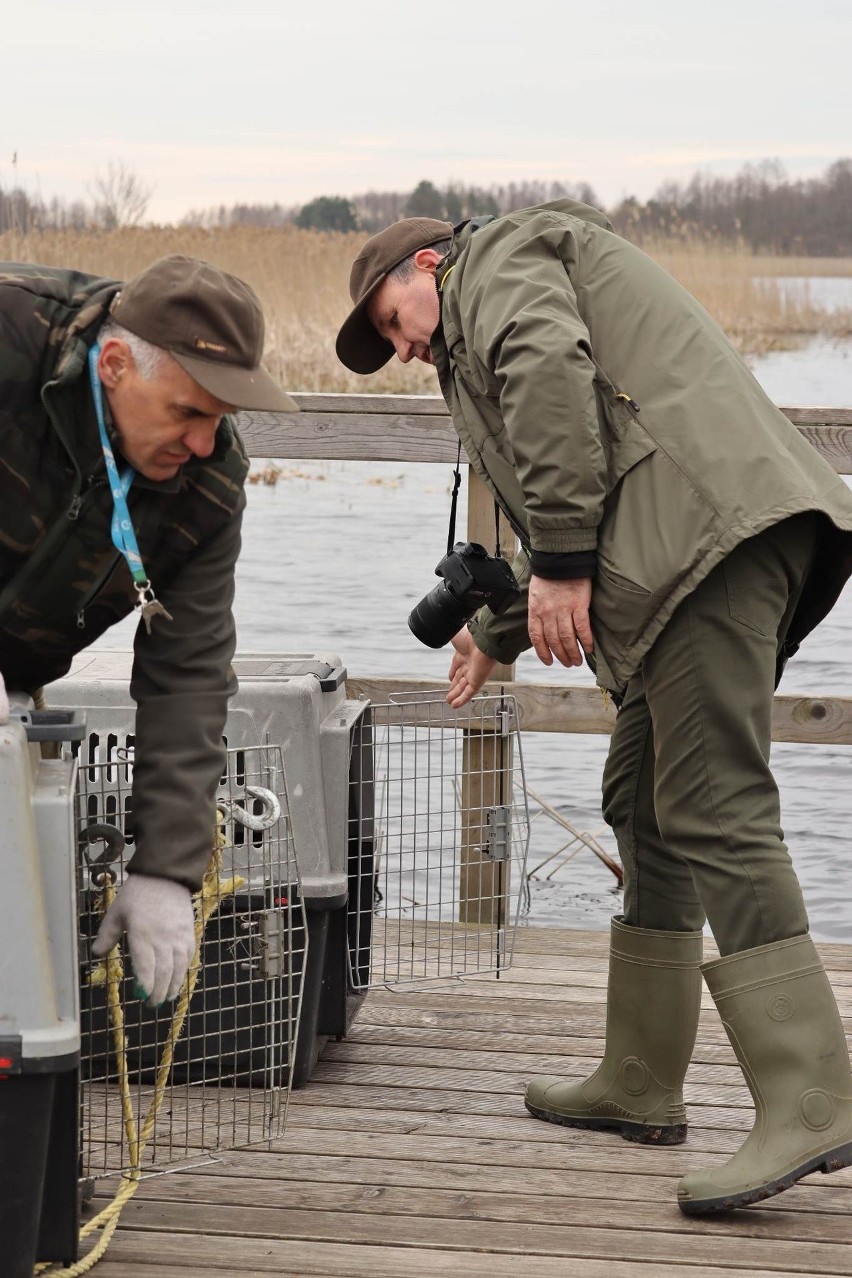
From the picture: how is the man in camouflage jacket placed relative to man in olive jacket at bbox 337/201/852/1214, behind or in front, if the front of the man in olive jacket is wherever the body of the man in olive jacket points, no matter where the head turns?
in front

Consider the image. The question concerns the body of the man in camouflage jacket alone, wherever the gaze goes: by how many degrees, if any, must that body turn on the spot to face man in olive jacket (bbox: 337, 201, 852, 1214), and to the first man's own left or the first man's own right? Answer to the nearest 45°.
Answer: approximately 45° to the first man's own left

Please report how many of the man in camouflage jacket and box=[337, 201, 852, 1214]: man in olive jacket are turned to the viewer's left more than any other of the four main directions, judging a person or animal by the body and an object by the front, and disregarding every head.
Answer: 1

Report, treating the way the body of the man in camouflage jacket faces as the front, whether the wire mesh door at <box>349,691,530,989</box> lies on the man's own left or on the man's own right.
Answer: on the man's own left

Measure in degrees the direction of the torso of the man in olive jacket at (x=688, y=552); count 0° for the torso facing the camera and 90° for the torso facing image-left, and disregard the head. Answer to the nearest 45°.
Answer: approximately 90°

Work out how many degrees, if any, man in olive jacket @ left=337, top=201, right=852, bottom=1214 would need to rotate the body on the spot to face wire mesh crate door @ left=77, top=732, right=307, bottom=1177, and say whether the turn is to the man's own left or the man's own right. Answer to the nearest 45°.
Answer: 0° — they already face it

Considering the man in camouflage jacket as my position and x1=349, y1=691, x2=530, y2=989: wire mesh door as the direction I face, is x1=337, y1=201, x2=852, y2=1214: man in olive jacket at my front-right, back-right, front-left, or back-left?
front-right

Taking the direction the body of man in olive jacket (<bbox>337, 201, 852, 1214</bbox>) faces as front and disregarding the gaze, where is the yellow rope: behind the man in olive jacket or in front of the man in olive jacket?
in front

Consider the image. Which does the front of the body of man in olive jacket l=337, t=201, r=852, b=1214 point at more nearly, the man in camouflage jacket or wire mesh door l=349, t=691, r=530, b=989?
the man in camouflage jacket
